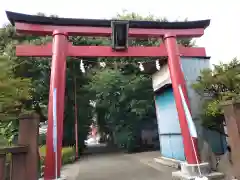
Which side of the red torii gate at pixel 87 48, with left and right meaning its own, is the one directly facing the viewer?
front

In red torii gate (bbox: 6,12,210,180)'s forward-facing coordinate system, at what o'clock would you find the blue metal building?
The blue metal building is roughly at 8 o'clock from the red torii gate.
